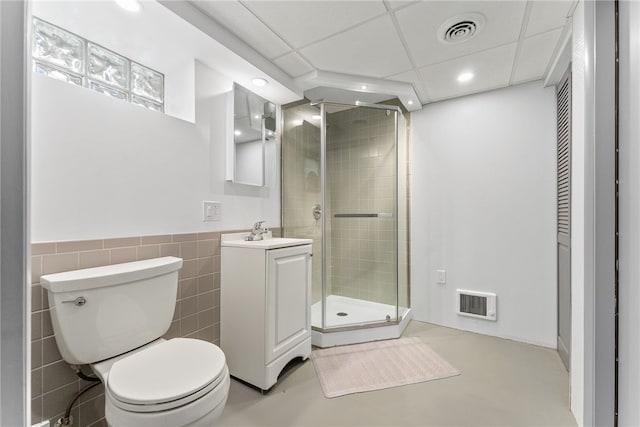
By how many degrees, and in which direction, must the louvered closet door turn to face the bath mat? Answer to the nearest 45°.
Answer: approximately 45° to its left

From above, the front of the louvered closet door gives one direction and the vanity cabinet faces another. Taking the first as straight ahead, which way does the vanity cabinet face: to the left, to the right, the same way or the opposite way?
the opposite way

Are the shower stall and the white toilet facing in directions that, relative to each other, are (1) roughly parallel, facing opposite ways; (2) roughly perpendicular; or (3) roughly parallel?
roughly perpendicular

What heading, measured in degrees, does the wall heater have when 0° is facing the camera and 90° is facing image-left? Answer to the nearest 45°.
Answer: approximately 45°

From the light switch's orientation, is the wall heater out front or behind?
out front

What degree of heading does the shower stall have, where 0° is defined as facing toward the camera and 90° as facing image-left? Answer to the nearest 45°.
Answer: approximately 0°

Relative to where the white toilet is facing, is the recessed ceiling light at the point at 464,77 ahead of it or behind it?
ahead

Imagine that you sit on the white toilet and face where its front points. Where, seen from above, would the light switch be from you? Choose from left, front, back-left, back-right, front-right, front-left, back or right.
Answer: left

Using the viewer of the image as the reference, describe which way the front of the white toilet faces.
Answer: facing the viewer and to the right of the viewer

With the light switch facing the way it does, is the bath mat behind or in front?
in front

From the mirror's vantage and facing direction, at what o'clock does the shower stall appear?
The shower stall is roughly at 10 o'clock from the mirror.

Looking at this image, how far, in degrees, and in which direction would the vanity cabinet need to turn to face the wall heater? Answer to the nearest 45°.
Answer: approximately 45° to its left

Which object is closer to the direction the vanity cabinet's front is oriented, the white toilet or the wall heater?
the wall heater

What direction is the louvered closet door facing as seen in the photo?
to the viewer's left
